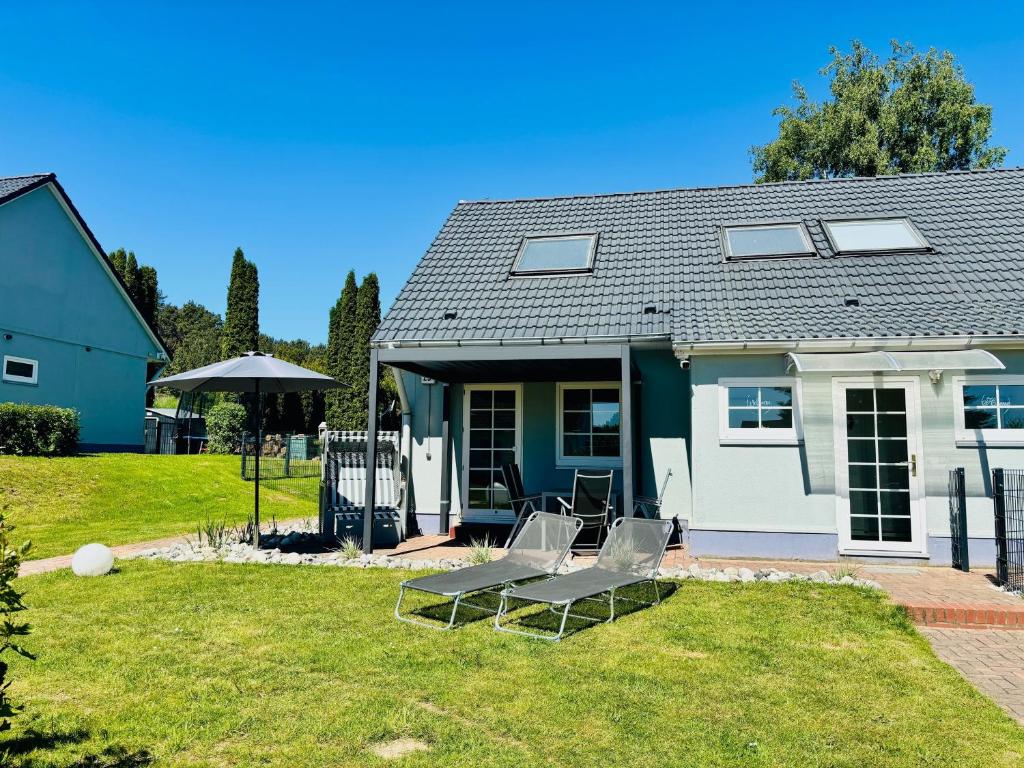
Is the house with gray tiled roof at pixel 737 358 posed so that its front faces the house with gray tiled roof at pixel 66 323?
no

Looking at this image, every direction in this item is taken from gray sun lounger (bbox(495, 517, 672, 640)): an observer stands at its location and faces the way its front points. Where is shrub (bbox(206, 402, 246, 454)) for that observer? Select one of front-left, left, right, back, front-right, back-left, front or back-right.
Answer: right

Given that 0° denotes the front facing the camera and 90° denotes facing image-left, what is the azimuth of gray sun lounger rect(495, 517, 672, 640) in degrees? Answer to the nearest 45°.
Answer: approximately 45°

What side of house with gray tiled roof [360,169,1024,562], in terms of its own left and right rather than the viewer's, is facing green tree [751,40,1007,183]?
back

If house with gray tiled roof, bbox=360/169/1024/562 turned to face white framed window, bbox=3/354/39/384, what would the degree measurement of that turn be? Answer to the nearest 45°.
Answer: approximately 90° to its right

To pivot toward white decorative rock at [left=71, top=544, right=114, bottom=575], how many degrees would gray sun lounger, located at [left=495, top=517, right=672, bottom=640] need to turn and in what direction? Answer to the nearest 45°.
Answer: approximately 45° to its right

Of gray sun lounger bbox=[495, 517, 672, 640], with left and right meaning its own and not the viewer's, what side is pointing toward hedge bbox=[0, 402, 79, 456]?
right

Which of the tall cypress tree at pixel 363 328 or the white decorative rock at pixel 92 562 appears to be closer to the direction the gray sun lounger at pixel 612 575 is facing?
the white decorative rock

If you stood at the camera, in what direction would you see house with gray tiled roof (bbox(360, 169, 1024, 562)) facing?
facing the viewer

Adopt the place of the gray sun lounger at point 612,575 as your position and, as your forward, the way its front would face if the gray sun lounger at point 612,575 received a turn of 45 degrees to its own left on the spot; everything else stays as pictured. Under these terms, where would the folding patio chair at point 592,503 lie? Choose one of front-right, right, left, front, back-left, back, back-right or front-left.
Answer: back

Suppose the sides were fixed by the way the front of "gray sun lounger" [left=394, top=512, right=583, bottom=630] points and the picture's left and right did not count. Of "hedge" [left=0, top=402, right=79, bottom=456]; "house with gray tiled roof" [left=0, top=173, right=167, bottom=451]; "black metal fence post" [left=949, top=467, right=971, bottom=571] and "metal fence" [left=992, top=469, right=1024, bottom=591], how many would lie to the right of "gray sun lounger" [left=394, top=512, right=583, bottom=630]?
2

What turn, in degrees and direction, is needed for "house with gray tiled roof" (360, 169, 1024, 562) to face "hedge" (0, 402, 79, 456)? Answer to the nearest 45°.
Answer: approximately 90° to its right

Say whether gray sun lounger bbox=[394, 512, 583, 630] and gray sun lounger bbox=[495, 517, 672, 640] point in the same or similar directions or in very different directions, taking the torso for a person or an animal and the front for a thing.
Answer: same or similar directions

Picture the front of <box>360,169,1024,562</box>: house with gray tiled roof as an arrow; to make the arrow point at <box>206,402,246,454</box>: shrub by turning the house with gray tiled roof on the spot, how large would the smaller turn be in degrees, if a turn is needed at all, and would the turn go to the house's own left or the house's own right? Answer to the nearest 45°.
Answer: approximately 135° to the house's own right

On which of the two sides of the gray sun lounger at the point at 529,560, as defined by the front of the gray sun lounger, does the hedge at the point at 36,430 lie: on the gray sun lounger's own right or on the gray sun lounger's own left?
on the gray sun lounger's own right

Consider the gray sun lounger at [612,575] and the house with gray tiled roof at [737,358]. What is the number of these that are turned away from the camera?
0

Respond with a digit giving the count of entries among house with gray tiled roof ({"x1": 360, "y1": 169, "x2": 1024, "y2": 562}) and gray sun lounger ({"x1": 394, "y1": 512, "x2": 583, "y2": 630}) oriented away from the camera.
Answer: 0

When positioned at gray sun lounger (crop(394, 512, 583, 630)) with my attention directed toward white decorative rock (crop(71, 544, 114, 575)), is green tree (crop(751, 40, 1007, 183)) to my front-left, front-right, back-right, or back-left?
back-right

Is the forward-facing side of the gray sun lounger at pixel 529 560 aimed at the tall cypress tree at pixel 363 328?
no
